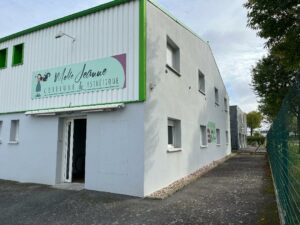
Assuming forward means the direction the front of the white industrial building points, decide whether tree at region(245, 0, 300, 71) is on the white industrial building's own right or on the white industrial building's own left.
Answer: on the white industrial building's own left

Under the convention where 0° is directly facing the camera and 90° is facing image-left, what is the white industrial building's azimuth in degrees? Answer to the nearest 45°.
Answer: approximately 45°
